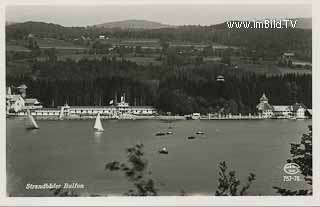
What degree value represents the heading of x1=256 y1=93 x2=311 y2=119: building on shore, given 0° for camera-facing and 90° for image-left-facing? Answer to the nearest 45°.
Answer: approximately 0°

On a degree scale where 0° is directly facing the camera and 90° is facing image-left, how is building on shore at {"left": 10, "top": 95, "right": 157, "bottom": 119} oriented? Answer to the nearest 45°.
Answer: approximately 0°

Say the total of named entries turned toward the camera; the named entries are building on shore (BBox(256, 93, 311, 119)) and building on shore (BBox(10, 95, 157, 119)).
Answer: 2
